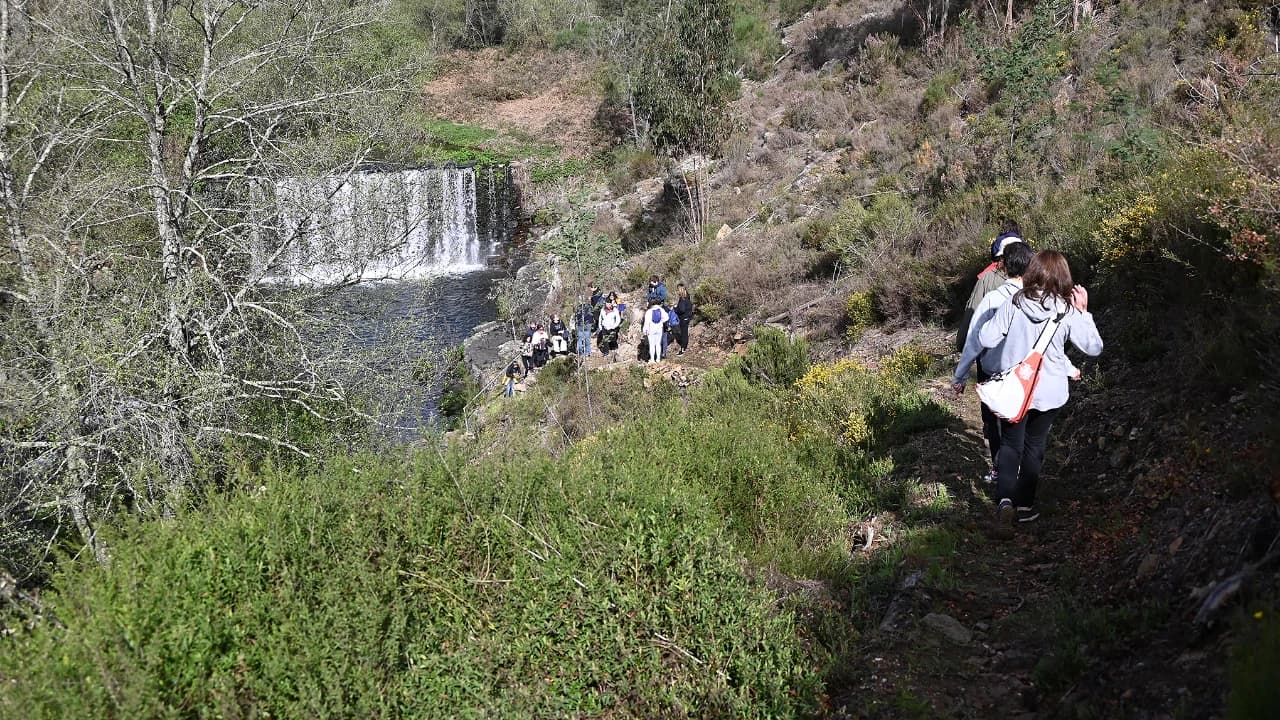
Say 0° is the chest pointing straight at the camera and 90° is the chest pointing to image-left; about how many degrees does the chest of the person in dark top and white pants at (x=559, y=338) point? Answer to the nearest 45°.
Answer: approximately 0°

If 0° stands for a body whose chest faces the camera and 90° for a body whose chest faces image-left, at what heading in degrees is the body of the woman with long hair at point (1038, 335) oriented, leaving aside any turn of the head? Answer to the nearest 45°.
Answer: approximately 180°

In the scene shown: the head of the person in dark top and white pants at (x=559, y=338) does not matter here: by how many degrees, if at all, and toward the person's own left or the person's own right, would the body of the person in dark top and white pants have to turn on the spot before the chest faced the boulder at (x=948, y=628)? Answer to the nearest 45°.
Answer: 0° — they already face it

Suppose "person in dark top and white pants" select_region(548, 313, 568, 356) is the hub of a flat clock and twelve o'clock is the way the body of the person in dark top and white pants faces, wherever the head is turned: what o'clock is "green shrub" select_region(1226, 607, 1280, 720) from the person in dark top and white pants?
The green shrub is roughly at 12 o'clock from the person in dark top and white pants.

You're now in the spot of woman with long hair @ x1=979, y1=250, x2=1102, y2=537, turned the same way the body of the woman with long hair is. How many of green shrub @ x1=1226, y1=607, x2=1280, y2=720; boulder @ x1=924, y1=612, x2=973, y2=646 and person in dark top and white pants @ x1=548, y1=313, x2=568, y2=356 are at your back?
2

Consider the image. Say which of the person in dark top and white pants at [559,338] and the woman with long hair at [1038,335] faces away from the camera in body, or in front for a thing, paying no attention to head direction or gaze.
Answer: the woman with long hair

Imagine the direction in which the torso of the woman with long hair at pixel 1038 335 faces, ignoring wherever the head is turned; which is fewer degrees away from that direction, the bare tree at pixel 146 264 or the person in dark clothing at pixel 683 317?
the person in dark clothing
